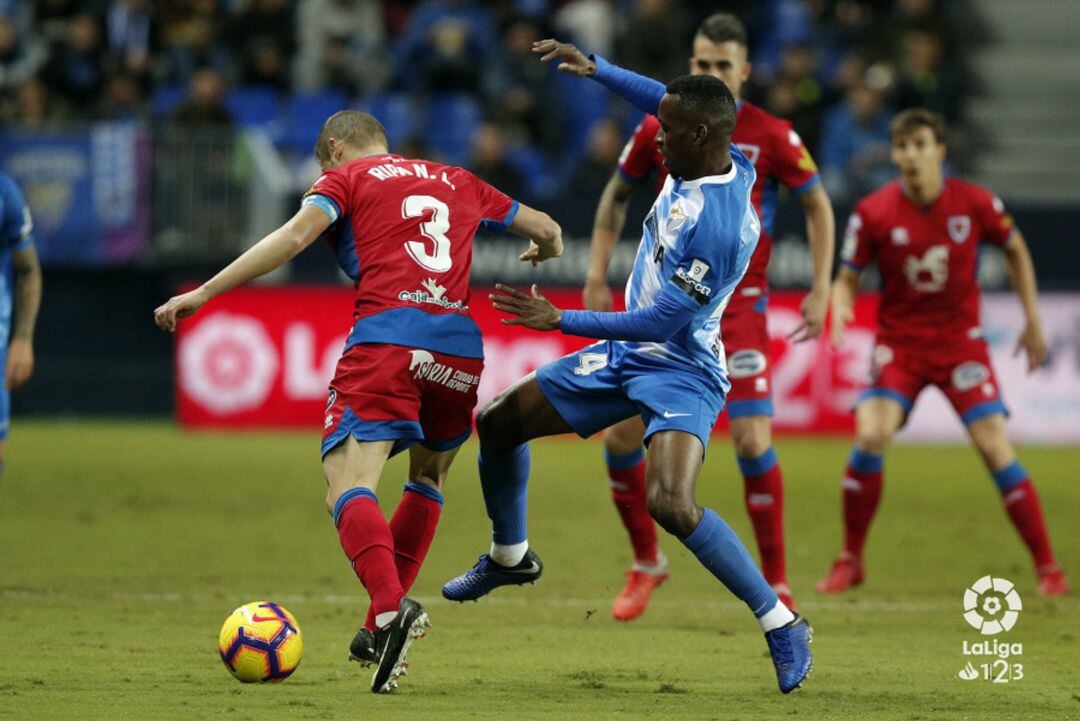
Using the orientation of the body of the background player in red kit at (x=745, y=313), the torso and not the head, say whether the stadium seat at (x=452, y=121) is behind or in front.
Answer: behind

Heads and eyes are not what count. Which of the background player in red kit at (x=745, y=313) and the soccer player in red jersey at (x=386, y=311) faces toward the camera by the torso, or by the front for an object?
the background player in red kit

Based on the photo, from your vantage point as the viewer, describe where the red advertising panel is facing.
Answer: facing the viewer

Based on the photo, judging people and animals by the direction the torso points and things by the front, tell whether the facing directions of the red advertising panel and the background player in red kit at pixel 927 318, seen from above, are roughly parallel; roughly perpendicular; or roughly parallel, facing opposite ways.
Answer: roughly parallel

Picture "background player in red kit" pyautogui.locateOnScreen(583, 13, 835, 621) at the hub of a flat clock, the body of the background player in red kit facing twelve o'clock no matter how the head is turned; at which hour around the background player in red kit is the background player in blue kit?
The background player in blue kit is roughly at 3 o'clock from the background player in red kit.

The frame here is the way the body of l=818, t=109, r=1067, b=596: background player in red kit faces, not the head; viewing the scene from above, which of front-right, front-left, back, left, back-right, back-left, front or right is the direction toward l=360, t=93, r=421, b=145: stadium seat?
back-right

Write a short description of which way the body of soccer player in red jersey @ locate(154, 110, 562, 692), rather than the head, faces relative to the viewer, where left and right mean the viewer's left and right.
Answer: facing away from the viewer and to the left of the viewer

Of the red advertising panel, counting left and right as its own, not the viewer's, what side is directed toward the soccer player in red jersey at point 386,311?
front

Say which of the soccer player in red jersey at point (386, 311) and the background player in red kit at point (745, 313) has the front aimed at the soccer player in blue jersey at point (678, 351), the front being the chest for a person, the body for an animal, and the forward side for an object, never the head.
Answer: the background player in red kit

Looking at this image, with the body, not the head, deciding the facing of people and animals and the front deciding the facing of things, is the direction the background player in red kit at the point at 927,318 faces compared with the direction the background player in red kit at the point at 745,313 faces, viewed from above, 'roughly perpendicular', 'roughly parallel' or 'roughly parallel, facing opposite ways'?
roughly parallel

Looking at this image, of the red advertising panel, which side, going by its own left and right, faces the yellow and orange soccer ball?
front

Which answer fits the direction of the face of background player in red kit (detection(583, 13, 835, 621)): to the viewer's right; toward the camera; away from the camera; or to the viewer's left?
toward the camera

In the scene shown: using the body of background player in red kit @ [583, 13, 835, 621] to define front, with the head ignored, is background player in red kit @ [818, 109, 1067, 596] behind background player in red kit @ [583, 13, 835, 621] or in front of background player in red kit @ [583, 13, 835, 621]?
behind

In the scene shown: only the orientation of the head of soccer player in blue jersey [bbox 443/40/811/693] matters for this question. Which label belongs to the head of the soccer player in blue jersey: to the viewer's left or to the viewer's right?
to the viewer's left

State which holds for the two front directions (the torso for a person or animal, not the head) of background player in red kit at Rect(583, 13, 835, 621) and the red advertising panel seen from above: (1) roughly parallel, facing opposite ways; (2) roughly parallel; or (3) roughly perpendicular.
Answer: roughly parallel

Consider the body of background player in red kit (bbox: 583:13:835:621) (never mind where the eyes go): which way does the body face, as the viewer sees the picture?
toward the camera

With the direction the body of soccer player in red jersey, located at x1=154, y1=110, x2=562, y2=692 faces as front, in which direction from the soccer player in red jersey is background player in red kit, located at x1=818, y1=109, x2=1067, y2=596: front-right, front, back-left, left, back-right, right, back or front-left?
right

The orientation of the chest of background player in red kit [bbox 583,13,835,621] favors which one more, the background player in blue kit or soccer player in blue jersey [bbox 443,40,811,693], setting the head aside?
the soccer player in blue jersey
